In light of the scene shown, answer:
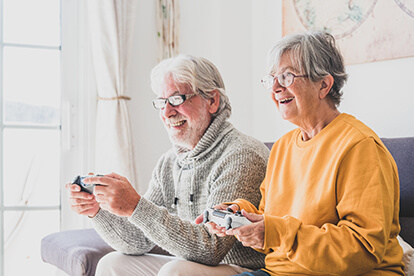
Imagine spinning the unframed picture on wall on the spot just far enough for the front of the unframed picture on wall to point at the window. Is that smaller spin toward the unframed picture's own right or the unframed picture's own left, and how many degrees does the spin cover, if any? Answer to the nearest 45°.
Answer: approximately 45° to the unframed picture's own right

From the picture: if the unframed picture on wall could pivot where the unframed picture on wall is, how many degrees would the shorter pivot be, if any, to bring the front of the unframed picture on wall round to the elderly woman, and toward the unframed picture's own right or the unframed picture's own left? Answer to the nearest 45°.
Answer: approximately 45° to the unframed picture's own left

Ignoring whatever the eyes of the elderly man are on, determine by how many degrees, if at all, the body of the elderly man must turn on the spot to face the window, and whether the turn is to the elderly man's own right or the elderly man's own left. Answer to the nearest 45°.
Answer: approximately 90° to the elderly man's own right

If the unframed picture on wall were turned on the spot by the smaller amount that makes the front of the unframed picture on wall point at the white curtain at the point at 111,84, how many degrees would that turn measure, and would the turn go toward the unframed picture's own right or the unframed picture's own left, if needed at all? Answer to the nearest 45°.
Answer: approximately 45° to the unframed picture's own right
